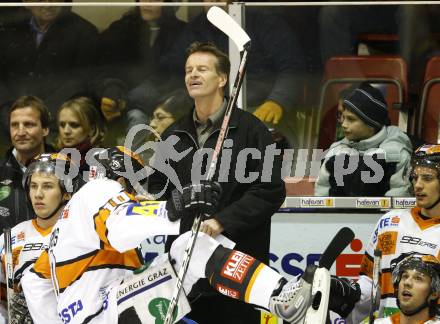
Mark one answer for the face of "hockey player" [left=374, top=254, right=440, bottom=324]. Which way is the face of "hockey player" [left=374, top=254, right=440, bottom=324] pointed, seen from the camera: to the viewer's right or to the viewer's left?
to the viewer's left

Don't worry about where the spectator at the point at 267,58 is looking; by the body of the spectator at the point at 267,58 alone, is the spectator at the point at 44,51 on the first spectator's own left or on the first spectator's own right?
on the first spectator's own right

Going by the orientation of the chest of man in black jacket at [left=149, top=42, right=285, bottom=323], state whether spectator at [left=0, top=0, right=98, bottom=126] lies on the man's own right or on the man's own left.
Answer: on the man's own right

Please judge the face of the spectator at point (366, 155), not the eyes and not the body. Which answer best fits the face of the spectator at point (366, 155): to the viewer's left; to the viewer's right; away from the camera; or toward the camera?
to the viewer's left

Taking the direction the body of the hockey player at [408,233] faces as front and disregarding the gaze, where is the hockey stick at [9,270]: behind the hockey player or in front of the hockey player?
in front

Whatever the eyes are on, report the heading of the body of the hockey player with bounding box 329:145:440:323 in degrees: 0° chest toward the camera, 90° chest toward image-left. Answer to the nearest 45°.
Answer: approximately 45°

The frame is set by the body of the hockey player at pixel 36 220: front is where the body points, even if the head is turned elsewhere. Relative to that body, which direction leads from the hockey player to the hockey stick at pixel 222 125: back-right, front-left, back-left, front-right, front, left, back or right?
front-left

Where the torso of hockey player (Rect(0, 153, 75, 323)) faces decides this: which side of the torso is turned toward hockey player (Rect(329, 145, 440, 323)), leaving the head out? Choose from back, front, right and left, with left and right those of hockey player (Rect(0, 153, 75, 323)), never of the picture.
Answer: left

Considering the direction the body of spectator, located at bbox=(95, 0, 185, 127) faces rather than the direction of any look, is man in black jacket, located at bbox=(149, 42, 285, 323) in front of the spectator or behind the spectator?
in front
